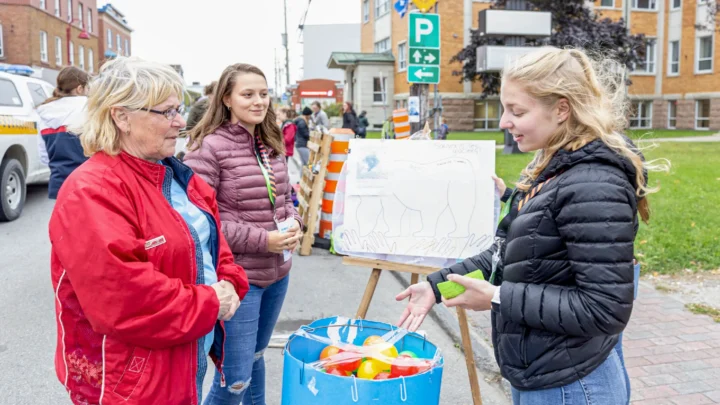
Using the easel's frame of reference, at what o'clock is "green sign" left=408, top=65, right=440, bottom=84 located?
The green sign is roughly at 6 o'clock from the easel.

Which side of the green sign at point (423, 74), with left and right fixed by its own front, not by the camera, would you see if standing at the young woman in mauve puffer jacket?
front

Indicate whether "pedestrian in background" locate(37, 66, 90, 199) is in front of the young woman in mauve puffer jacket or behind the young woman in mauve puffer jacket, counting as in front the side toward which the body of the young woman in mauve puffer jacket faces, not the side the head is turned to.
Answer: behind

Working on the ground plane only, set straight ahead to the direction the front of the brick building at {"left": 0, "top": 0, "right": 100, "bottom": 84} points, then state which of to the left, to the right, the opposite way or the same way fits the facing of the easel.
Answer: to the right

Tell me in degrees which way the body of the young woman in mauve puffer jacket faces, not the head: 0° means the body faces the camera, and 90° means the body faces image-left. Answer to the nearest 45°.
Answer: approximately 315°

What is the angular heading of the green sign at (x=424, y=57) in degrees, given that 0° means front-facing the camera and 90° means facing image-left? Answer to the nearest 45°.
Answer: approximately 0°

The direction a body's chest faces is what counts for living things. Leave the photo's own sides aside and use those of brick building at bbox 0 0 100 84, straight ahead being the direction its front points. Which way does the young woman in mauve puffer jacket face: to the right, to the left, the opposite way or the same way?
the same way

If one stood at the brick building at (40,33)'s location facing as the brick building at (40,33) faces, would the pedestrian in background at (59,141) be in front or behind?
in front

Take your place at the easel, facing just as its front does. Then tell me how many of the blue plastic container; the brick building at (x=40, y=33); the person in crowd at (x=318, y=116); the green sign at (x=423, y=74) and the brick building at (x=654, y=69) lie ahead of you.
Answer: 1

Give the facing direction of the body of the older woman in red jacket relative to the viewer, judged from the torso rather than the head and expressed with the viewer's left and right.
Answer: facing the viewer and to the right of the viewer

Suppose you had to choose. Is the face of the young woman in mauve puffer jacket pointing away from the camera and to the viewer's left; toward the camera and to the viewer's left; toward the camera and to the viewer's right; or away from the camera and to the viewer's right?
toward the camera and to the viewer's right

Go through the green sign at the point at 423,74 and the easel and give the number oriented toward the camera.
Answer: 2

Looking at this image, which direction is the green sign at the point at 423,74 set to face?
toward the camera

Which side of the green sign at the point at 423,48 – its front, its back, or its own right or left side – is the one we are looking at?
front

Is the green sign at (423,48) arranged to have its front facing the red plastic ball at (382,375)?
yes

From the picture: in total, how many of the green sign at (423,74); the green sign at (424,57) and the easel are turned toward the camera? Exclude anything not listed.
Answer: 3
